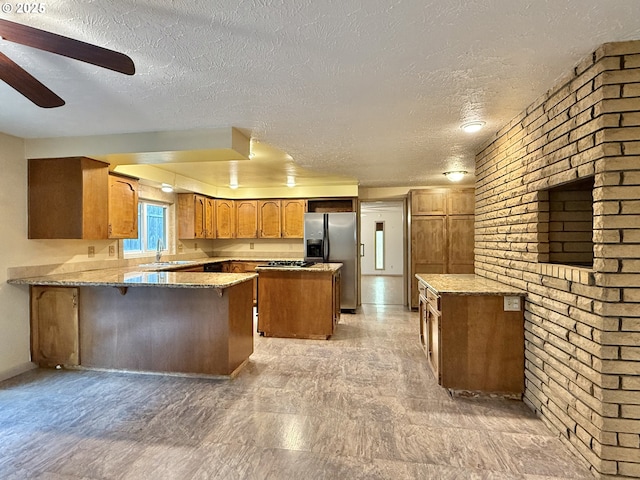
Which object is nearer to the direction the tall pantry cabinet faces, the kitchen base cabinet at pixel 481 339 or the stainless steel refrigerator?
the kitchen base cabinet

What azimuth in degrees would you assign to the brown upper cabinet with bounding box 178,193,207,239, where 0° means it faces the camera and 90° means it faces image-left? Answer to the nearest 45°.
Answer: approximately 315°

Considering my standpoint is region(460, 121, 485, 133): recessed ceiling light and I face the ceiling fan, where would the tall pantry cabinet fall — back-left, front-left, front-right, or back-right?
back-right

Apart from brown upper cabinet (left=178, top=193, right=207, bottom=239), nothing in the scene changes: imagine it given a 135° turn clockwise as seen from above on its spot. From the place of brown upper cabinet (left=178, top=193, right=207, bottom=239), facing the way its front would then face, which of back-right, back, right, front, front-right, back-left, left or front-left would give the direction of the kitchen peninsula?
left

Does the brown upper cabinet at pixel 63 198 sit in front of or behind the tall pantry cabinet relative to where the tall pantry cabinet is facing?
in front

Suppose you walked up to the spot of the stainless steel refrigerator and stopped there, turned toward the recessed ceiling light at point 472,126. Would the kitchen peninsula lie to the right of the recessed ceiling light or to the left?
right

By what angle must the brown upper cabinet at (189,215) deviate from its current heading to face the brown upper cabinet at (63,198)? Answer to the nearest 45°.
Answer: approximately 90° to its right

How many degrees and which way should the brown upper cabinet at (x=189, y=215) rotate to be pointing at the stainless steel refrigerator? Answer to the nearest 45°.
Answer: approximately 45° to its left
